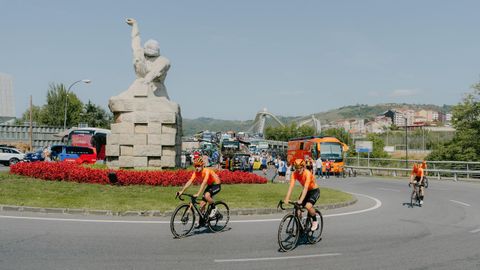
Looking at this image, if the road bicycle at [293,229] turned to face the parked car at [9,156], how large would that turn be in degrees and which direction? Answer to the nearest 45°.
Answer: approximately 90° to its right

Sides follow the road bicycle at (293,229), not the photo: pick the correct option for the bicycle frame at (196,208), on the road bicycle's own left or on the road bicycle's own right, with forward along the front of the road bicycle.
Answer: on the road bicycle's own right
